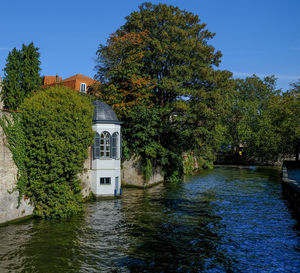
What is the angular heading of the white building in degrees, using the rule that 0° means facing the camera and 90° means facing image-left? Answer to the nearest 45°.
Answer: approximately 315°

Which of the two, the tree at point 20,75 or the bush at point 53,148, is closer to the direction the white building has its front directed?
the bush

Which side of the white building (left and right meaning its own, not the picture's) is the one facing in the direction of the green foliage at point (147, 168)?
left

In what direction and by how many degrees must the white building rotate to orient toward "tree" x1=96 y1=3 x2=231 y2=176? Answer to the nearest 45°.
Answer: approximately 90° to its left

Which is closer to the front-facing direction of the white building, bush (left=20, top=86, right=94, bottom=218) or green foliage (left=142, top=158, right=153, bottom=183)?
the bush

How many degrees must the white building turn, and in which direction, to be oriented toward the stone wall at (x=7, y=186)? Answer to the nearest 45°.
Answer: approximately 90° to its right

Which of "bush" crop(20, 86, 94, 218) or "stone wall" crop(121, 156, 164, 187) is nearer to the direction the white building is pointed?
the bush

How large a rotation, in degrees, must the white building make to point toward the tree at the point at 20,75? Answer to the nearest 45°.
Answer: approximately 90° to its right

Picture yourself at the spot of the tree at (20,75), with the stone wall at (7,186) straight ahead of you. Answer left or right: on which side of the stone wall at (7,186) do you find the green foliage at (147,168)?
left

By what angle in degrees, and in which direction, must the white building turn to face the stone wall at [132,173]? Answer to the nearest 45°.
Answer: approximately 135° to its left
